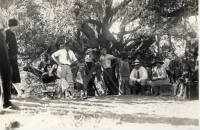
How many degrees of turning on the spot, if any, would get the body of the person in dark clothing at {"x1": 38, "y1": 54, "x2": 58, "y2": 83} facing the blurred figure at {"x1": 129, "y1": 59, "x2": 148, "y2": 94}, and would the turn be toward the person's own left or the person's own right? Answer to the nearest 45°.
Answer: approximately 90° to the person's own left

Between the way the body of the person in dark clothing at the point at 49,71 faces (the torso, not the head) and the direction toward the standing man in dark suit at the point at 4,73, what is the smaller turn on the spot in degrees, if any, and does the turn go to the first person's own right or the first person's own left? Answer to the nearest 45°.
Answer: approximately 90° to the first person's own right

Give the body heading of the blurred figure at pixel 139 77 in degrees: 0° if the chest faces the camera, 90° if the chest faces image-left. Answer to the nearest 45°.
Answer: approximately 0°

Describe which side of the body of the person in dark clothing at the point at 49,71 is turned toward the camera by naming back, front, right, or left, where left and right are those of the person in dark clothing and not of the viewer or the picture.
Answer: front

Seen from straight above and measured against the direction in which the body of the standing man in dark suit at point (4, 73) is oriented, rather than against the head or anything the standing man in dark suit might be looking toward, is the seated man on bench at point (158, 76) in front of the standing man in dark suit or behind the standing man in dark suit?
in front

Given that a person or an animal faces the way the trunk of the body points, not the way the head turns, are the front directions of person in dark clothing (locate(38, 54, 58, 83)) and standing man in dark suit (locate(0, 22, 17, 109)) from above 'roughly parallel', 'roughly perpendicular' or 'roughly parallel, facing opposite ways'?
roughly perpendicular

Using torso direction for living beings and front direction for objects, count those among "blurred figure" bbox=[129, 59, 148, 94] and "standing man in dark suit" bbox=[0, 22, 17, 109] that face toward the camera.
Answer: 1

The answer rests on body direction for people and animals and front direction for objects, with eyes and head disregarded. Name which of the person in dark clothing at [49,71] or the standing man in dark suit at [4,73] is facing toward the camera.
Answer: the person in dark clothing

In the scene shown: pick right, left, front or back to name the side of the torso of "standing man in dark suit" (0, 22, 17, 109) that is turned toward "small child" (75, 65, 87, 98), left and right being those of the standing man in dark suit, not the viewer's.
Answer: front

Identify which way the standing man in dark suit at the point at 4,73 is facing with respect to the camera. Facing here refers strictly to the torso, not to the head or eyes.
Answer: to the viewer's right

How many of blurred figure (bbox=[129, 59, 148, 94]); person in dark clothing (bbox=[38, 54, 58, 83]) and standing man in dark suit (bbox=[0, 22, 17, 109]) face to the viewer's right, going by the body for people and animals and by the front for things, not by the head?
1
